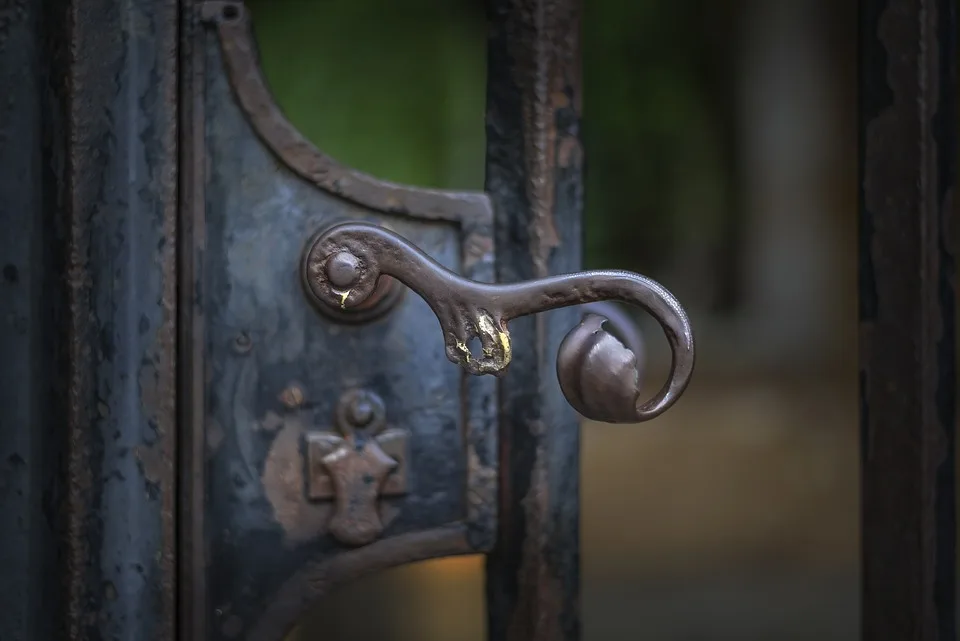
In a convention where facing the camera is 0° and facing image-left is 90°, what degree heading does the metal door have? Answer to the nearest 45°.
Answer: approximately 0°
